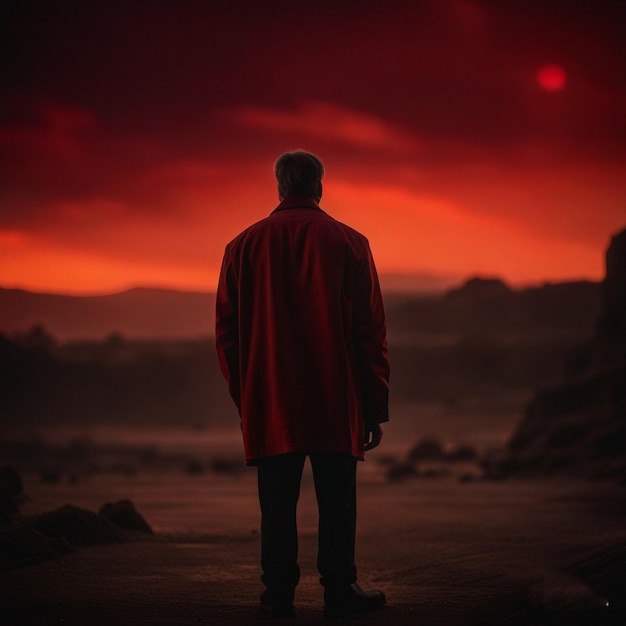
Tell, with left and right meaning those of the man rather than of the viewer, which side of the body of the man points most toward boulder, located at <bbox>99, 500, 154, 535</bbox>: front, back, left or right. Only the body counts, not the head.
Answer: front

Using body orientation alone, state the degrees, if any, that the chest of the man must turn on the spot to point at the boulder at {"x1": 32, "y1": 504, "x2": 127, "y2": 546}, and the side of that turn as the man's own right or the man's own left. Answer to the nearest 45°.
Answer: approximately 45° to the man's own left

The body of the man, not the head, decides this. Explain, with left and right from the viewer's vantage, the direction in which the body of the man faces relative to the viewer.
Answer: facing away from the viewer

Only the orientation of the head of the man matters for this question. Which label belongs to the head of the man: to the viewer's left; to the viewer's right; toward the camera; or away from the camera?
away from the camera

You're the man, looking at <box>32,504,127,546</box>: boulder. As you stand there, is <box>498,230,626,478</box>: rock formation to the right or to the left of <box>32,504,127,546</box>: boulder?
right

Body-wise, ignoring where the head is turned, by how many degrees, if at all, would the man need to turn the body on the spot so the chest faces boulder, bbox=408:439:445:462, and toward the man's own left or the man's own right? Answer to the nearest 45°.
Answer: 0° — they already face it
